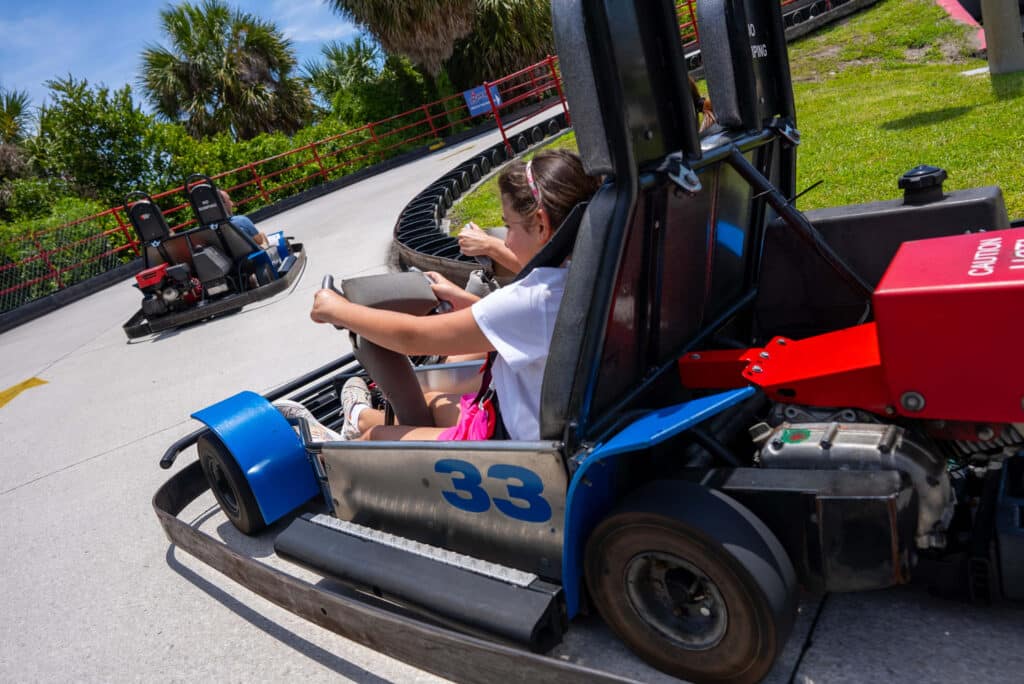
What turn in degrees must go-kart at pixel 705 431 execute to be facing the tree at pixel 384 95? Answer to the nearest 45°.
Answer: approximately 45° to its right

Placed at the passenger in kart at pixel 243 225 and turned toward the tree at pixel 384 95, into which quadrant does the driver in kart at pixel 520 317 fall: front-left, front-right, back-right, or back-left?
back-right

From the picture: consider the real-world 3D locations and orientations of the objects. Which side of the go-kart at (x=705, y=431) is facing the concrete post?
right

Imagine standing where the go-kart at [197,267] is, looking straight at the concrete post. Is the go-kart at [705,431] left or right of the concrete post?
right

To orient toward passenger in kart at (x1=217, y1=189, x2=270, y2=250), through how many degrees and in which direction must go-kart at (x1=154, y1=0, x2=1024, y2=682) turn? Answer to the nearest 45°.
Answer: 0° — it already faces them

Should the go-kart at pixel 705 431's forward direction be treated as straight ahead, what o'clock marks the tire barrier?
The tire barrier is roughly at 1 o'clock from the go-kart.

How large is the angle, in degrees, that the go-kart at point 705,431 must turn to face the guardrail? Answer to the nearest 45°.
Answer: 0° — it already faces it

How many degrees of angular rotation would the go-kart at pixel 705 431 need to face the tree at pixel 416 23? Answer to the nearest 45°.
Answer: approximately 45° to its right

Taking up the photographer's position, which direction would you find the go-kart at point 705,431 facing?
facing away from the viewer and to the left of the viewer
